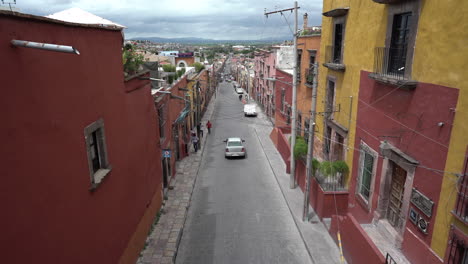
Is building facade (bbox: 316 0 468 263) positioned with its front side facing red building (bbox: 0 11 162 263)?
yes

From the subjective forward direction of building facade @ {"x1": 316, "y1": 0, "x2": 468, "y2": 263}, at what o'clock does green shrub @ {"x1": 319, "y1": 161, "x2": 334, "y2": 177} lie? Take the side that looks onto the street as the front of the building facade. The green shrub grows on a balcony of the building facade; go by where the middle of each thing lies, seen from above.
The green shrub is roughly at 3 o'clock from the building facade.

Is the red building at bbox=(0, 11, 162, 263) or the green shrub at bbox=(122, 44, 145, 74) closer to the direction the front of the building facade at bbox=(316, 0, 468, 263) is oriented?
the red building

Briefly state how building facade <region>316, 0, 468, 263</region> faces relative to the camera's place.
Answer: facing the viewer and to the left of the viewer

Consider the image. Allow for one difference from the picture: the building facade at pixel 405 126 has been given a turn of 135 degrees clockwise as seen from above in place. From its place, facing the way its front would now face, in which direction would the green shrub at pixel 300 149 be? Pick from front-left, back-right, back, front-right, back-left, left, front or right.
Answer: front-left

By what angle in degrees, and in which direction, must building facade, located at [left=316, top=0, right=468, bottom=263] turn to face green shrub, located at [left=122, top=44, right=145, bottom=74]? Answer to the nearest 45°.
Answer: approximately 45° to its right

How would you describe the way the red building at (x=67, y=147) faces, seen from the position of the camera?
facing the viewer and to the right of the viewer

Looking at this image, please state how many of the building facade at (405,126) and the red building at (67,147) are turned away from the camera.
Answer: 0
